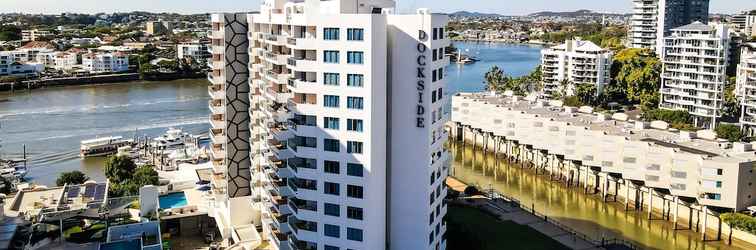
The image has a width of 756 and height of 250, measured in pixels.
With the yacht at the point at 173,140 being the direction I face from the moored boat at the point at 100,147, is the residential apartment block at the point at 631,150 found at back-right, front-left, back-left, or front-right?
front-right

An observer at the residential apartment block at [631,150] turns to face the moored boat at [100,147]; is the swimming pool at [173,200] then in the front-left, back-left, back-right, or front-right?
front-left

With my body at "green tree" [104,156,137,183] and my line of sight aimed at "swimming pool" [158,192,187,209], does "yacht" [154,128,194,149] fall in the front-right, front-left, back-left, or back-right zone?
back-left

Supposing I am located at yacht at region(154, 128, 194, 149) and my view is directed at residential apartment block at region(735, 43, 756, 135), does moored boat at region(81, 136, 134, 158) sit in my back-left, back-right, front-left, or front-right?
back-right

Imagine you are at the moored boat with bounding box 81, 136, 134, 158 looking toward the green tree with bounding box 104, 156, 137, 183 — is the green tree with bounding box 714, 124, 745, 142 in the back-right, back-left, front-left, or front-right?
front-left
